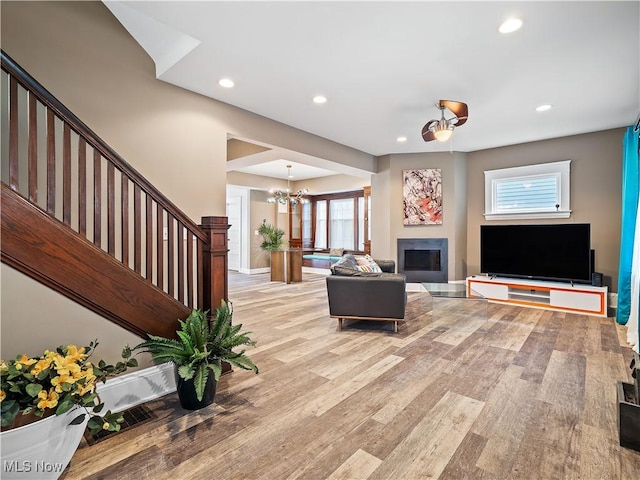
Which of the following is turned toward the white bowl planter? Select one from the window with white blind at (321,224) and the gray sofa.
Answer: the window with white blind

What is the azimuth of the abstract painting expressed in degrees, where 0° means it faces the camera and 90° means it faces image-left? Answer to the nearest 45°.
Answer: approximately 0°

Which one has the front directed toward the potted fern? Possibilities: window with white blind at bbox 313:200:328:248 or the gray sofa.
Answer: the window with white blind

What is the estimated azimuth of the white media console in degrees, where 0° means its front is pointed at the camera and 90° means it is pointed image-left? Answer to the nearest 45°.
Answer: approximately 45°

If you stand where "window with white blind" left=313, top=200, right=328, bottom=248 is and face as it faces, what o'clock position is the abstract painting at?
The abstract painting is roughly at 11 o'clock from the window with white blind.

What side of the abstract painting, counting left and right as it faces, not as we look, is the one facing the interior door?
right

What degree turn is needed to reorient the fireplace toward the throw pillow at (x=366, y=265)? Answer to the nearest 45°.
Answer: approximately 45° to its right
